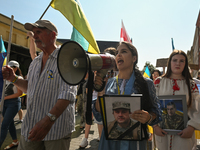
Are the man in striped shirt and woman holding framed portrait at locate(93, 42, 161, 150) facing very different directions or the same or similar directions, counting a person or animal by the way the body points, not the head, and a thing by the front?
same or similar directions

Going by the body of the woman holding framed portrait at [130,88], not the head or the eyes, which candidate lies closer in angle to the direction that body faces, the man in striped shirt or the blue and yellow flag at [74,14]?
the man in striped shirt

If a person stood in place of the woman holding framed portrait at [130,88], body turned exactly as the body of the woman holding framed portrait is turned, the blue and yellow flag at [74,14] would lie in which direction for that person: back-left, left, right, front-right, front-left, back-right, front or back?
right

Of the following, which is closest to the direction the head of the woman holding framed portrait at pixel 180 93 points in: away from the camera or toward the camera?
toward the camera

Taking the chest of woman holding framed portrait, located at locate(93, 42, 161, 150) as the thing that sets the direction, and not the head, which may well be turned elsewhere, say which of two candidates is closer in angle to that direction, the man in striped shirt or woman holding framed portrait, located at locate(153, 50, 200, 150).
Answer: the man in striped shirt

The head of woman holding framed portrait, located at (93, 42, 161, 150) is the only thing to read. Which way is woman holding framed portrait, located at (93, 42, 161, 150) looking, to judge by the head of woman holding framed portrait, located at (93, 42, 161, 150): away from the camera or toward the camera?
toward the camera

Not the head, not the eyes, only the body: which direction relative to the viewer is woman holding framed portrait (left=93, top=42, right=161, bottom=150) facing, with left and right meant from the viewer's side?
facing the viewer and to the left of the viewer

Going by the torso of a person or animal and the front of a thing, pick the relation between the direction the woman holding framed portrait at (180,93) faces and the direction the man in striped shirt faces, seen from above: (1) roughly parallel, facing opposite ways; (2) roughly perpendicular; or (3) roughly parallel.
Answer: roughly parallel

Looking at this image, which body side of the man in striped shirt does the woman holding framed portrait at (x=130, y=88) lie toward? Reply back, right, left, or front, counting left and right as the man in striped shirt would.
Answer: left

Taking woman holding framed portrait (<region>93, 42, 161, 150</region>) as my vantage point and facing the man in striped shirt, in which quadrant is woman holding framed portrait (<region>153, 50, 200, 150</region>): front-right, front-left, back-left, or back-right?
back-right

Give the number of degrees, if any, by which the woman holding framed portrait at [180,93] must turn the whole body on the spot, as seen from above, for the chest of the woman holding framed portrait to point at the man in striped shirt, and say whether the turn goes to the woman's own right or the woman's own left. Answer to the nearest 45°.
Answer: approximately 45° to the woman's own right

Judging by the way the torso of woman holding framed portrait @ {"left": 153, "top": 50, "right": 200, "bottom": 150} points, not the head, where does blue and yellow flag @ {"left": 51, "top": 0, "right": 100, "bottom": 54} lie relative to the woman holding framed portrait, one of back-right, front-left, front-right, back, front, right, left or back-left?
right

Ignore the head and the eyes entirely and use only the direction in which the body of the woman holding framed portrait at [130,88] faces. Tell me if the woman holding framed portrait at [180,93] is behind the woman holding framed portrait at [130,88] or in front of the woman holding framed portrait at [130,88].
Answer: behind

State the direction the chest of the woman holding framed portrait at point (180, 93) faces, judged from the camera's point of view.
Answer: toward the camera

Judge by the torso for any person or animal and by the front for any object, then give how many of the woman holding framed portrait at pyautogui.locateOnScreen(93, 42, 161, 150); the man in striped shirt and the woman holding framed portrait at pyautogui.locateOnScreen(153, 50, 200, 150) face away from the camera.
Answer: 0

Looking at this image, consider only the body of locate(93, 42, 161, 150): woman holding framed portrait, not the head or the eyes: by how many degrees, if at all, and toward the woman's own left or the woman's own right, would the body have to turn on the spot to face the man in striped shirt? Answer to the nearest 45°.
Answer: approximately 45° to the woman's own right
